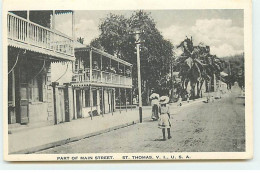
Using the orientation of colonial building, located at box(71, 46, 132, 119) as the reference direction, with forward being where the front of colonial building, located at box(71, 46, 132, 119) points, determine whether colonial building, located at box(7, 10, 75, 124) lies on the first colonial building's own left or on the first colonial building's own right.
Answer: on the first colonial building's own right

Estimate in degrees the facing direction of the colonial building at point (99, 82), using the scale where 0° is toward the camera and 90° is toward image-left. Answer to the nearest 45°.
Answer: approximately 315°

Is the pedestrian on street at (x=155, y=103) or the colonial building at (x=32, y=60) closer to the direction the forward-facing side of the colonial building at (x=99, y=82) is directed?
the pedestrian on street
